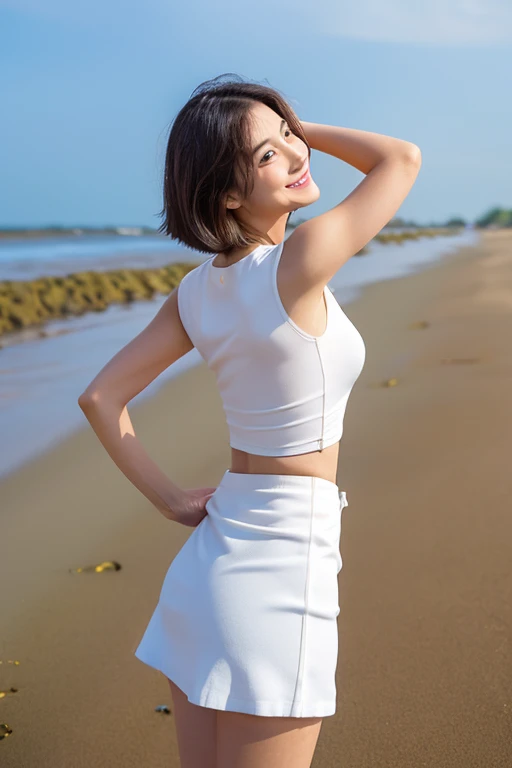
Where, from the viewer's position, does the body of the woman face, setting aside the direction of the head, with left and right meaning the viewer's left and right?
facing away from the viewer and to the right of the viewer
